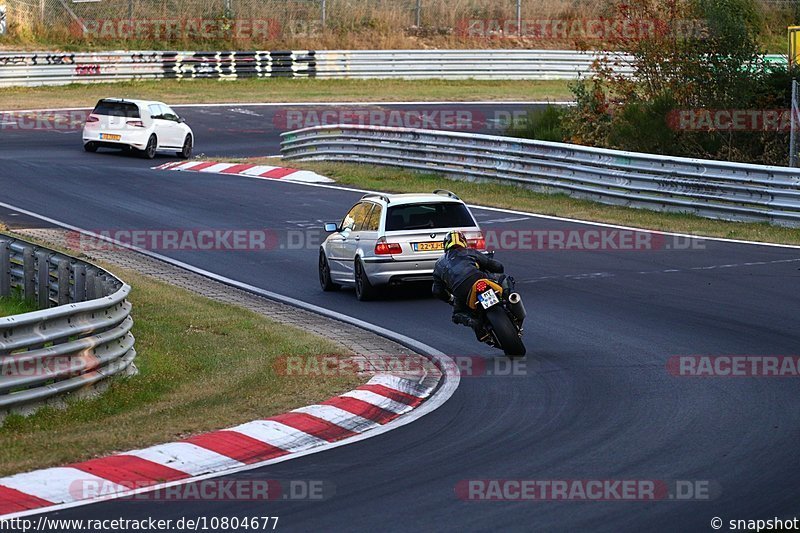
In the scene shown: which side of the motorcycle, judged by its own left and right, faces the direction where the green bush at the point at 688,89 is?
front

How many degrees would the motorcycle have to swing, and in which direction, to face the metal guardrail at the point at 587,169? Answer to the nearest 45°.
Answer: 0° — it already faces it

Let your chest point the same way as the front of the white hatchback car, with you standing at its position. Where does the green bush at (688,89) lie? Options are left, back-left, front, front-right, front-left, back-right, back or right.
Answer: right

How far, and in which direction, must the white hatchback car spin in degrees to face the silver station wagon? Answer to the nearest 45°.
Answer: approximately 135° to its right

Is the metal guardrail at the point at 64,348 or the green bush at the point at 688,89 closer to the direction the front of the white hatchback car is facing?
the green bush

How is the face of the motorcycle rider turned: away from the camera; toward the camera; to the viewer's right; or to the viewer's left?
away from the camera

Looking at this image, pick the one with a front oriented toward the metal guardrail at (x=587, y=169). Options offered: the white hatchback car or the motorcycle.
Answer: the motorcycle

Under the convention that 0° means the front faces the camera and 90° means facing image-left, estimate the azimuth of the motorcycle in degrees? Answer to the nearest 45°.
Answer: approximately 180°

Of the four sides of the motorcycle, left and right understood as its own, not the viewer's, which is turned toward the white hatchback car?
front

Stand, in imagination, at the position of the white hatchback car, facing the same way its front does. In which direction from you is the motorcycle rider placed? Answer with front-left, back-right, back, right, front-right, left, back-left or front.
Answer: back-right

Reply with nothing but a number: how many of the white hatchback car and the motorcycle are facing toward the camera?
0

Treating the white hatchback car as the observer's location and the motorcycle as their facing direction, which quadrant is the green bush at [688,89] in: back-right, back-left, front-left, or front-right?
front-left
